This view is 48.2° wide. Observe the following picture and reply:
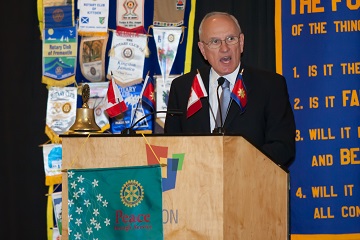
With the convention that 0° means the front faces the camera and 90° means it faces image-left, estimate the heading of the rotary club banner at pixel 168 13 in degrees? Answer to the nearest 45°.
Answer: approximately 0°

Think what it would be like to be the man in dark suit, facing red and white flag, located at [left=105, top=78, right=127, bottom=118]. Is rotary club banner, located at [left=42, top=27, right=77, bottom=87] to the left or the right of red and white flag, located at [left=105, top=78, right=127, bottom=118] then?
right

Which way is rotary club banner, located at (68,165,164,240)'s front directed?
toward the camera

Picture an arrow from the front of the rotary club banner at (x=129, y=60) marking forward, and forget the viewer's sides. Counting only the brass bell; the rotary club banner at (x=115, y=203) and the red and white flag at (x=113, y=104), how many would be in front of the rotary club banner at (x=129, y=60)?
3

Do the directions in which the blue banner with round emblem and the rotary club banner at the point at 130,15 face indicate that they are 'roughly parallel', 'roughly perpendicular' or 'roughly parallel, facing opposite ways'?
roughly parallel

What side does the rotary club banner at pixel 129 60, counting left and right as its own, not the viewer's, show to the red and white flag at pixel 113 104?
front

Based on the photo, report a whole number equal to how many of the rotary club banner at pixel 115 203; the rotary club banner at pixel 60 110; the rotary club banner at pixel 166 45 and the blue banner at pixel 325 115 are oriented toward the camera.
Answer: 4

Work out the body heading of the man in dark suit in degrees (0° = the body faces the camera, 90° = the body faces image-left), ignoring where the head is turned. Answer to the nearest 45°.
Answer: approximately 0°

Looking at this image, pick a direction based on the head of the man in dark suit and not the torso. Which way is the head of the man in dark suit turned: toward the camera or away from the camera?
toward the camera

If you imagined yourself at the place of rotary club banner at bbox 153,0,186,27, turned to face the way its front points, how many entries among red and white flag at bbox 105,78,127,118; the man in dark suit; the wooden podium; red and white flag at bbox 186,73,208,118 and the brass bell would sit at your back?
0

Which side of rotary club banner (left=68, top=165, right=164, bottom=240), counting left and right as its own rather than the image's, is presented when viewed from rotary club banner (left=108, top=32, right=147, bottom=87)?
back

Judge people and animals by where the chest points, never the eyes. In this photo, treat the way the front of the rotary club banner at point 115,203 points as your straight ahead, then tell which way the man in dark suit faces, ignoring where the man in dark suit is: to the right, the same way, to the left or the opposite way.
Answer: the same way

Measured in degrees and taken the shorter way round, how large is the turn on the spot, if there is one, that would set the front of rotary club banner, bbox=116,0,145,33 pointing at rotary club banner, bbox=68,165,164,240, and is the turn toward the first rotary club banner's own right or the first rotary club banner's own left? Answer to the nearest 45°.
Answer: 0° — it already faces it

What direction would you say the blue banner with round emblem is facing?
toward the camera

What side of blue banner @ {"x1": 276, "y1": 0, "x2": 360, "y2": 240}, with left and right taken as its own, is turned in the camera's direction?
front

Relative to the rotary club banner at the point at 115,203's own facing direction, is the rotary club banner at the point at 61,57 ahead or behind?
behind

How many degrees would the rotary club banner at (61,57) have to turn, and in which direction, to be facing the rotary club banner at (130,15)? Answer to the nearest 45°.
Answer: approximately 45° to its left

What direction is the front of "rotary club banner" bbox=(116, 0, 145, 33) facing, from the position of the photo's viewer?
facing the viewer
